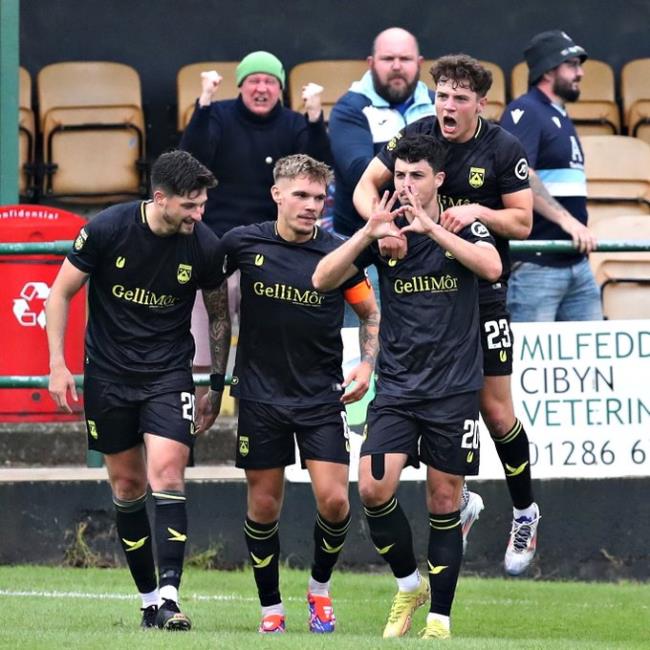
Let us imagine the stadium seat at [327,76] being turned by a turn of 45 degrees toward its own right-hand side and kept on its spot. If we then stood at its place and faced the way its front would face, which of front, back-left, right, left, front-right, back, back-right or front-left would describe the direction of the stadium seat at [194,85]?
front-right

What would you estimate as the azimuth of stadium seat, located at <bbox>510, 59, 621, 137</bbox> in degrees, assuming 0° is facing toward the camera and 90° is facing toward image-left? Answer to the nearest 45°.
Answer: approximately 0°

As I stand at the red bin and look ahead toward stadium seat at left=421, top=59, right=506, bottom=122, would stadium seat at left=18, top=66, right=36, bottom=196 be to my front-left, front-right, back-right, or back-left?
front-left

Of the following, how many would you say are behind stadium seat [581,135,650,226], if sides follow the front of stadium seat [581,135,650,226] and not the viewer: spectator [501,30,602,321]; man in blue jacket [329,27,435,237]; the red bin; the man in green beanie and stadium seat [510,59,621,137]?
1

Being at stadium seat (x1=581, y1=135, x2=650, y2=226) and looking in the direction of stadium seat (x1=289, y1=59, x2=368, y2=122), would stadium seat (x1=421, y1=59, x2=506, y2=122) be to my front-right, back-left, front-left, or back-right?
front-right

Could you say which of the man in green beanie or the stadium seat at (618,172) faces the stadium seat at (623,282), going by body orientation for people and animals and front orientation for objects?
the stadium seat at (618,172)

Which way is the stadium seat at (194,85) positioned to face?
toward the camera

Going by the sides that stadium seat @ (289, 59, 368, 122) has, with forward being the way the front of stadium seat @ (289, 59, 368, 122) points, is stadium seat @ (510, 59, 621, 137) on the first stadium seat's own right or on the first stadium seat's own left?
on the first stadium seat's own left

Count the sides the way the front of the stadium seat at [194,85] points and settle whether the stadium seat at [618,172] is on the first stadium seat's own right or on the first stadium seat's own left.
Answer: on the first stadium seat's own left

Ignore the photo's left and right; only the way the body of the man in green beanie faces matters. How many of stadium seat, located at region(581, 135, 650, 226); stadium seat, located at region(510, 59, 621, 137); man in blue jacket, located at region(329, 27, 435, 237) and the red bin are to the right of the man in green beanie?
1

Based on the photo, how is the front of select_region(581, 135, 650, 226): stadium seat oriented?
toward the camera

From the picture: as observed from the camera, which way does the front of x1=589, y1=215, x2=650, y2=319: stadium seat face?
facing the viewer

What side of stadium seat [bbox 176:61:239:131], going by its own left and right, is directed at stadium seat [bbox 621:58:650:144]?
left

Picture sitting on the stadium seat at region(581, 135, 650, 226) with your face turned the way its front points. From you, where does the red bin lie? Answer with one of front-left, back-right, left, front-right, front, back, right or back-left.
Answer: front-right
